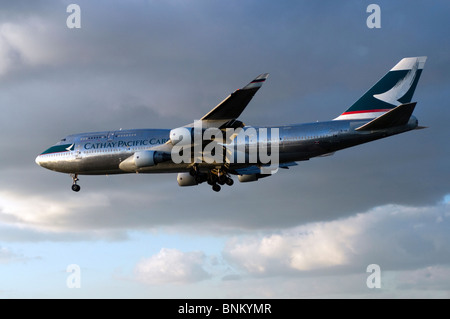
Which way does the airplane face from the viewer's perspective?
to the viewer's left
